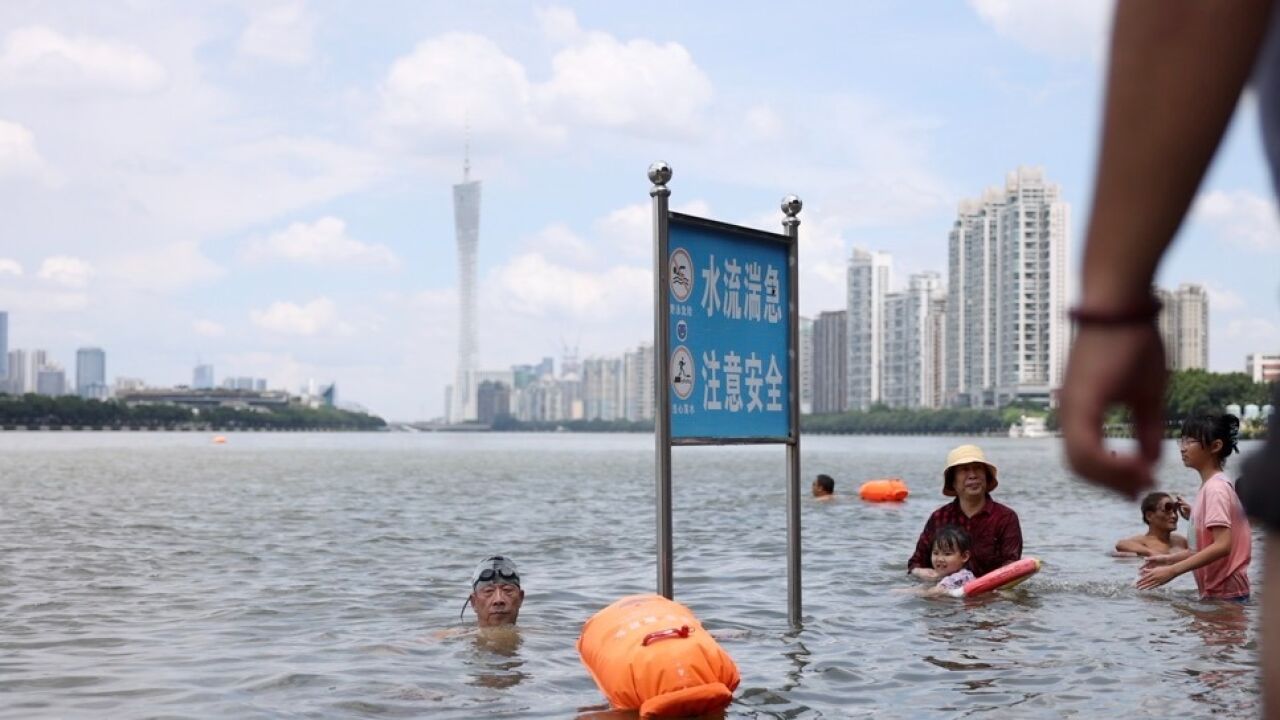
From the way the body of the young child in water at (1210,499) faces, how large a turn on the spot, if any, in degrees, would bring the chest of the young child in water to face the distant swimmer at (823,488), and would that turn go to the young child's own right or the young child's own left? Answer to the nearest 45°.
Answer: approximately 90° to the young child's own right

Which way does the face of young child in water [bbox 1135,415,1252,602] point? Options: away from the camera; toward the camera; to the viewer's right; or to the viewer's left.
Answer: to the viewer's left

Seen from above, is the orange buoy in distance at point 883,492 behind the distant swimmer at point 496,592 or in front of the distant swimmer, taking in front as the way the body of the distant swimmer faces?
behind

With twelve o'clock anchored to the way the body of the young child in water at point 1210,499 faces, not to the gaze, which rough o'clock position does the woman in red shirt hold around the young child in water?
The woman in red shirt is roughly at 1 o'clock from the young child in water.

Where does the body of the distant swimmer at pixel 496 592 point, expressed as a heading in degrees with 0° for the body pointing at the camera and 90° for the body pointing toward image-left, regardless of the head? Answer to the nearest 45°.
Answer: approximately 0°

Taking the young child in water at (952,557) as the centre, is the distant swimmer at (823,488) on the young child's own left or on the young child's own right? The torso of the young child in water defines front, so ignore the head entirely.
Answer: on the young child's own right

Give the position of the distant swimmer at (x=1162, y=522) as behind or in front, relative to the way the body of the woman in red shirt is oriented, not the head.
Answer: behind

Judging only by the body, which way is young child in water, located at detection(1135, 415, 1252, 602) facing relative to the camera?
to the viewer's left

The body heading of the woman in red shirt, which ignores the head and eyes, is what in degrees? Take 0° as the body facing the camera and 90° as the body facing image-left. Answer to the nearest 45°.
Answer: approximately 0°

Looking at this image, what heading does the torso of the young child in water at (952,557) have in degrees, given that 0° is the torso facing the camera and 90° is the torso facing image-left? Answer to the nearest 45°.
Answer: approximately 45°
